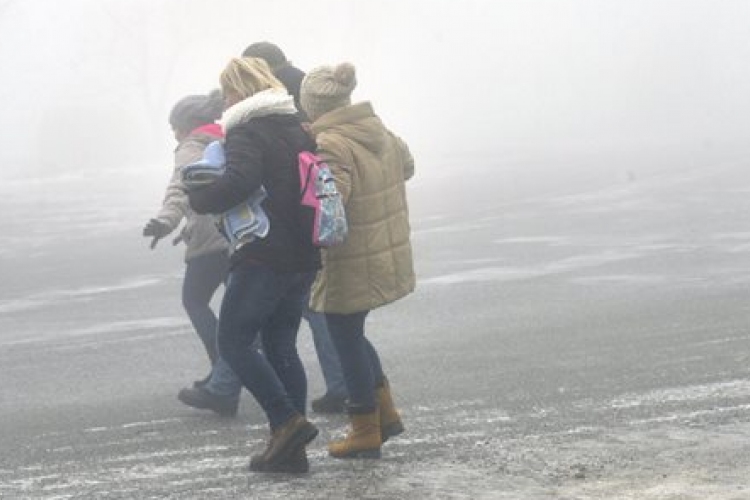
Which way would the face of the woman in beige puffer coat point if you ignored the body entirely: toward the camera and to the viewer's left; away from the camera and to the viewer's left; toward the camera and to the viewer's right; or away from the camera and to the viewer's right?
away from the camera and to the viewer's left

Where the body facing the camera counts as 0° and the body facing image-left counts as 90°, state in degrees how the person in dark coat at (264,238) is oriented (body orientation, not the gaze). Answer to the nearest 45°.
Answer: approximately 90°

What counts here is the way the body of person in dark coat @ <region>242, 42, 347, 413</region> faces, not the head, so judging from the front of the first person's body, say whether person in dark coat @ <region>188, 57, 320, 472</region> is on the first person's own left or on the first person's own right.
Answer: on the first person's own left

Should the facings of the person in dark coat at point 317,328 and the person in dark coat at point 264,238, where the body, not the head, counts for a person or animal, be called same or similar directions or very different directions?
same or similar directions

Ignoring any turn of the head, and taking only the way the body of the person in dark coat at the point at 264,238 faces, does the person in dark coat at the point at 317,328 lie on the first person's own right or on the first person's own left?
on the first person's own right

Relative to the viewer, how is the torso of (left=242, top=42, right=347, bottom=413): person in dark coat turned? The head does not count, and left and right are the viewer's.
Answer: facing to the left of the viewer
